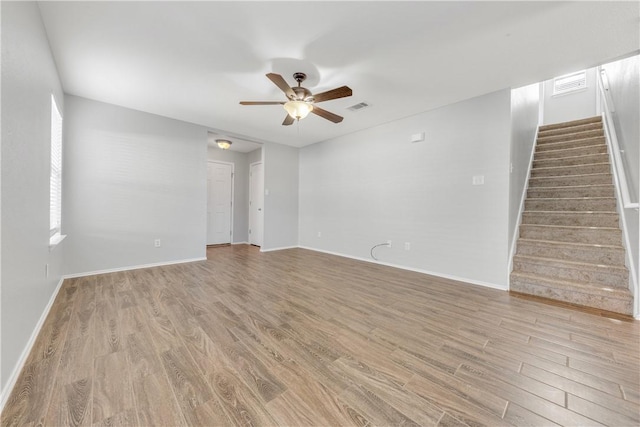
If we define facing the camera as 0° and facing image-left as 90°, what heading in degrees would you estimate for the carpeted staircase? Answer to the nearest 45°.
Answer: approximately 0°

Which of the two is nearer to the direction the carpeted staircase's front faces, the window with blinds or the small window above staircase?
the window with blinds

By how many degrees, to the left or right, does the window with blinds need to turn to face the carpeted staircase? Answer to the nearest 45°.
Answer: approximately 45° to its right

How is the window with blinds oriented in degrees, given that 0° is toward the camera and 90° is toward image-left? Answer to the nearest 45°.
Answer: approximately 270°

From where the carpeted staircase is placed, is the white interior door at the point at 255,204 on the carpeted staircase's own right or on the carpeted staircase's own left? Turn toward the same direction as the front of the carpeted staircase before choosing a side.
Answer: on the carpeted staircase's own right

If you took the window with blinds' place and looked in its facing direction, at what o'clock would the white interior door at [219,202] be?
The white interior door is roughly at 11 o'clock from the window with blinds.

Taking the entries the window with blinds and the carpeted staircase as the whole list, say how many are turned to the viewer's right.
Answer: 1

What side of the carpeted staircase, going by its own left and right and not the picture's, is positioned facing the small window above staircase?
back

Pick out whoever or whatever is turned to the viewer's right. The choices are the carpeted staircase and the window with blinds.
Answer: the window with blinds
